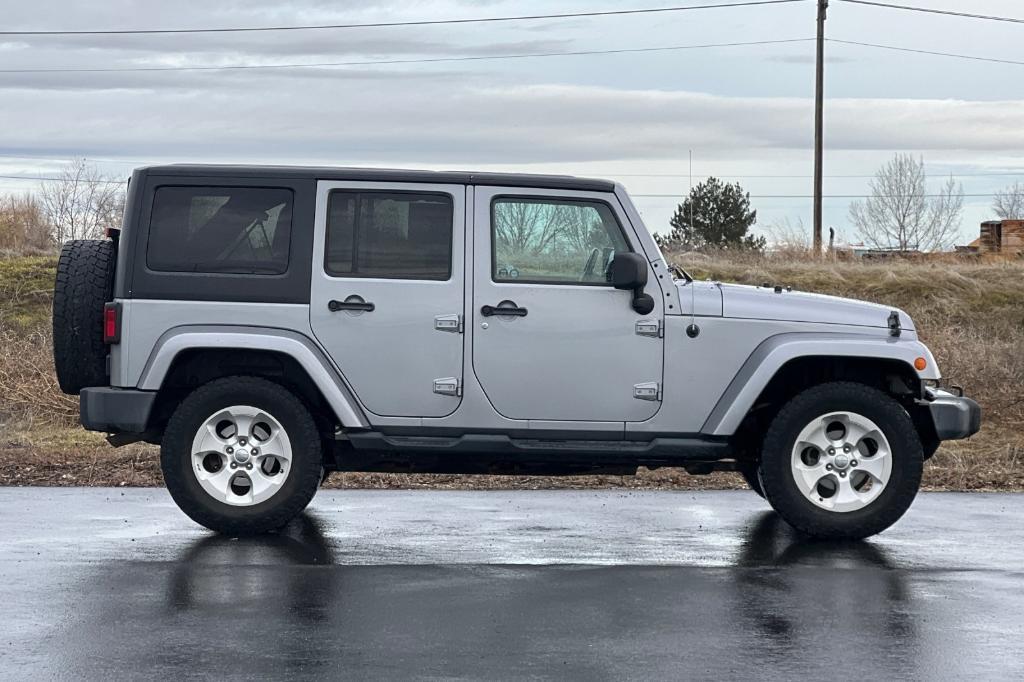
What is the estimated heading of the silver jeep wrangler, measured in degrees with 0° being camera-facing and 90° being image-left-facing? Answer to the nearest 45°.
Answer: approximately 270°

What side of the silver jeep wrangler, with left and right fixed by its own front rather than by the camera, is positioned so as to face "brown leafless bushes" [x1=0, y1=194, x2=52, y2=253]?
left
